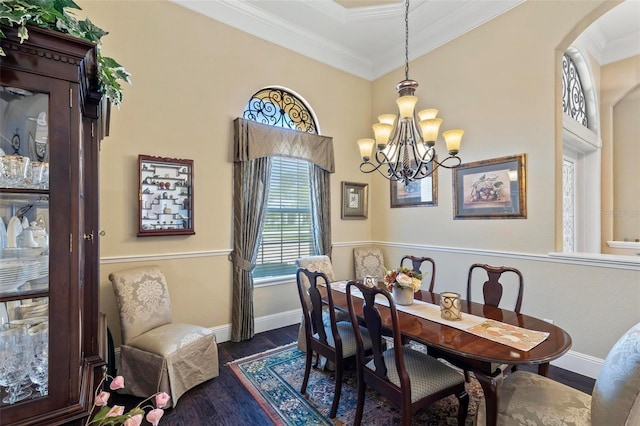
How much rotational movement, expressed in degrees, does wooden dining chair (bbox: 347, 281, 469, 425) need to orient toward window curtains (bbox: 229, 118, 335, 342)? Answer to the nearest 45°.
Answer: approximately 90° to its left

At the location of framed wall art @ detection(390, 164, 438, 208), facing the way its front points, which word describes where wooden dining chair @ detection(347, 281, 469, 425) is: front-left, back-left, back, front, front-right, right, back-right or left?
front-left

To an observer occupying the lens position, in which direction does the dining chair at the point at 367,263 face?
facing the viewer

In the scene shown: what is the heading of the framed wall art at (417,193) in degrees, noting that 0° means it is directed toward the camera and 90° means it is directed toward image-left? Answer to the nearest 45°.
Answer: approximately 45°

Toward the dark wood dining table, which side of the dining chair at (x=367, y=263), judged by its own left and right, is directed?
front

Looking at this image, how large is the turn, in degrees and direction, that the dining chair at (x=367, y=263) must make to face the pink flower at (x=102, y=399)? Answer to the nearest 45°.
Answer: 0° — it already faces it

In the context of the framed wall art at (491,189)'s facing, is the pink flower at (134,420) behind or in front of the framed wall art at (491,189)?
in front

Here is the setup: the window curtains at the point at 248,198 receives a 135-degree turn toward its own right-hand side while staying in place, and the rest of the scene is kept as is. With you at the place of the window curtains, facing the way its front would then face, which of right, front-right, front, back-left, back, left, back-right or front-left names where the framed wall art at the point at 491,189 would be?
back

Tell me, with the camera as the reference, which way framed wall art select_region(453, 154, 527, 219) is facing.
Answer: facing the viewer and to the left of the viewer

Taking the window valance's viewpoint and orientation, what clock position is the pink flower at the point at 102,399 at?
The pink flower is roughly at 2 o'clock from the window valance.

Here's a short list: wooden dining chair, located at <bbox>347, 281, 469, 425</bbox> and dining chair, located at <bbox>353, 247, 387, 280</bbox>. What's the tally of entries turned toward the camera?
1

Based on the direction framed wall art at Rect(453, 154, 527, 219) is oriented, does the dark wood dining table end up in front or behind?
in front

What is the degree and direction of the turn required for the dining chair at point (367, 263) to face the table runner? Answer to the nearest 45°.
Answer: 0° — it already faces it

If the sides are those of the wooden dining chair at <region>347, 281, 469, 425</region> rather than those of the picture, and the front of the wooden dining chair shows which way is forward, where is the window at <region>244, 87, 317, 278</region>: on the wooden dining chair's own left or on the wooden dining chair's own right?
on the wooden dining chair's own left

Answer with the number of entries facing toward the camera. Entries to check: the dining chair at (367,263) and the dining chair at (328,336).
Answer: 1
